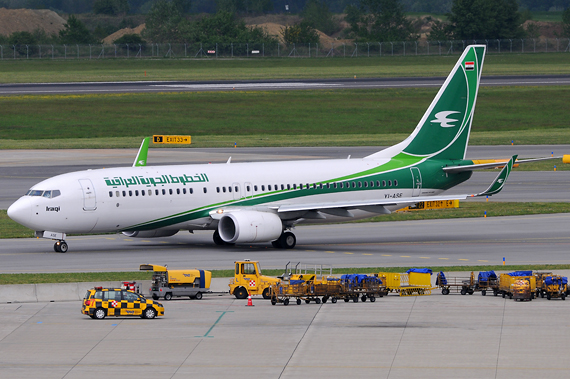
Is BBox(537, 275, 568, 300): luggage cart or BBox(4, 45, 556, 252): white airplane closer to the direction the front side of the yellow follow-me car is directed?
the luggage cart

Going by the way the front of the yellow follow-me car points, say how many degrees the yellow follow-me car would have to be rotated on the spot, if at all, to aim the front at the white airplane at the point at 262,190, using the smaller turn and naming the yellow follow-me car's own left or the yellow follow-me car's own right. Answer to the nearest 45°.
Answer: approximately 45° to the yellow follow-me car's own left

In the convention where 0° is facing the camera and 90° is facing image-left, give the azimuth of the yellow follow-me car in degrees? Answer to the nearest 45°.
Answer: approximately 270°

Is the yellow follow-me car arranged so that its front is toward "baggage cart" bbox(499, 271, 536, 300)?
yes

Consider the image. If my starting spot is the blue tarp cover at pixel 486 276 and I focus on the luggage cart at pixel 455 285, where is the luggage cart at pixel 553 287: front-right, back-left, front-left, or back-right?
back-left

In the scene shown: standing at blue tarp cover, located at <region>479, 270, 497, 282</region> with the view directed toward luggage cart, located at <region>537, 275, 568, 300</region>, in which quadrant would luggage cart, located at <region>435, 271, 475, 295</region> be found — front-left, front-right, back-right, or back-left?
back-right

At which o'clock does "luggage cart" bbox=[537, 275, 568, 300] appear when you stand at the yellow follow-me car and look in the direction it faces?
The luggage cart is roughly at 12 o'clock from the yellow follow-me car.
